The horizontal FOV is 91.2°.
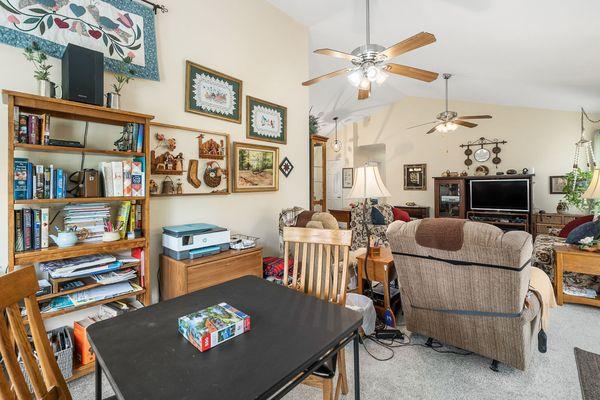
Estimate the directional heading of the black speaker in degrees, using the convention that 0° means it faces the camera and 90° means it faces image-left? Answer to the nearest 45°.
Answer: approximately 315°

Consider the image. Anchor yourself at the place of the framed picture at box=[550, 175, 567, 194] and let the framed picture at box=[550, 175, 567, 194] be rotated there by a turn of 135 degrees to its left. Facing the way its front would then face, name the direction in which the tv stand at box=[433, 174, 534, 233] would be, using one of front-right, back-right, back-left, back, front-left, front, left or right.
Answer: back-left

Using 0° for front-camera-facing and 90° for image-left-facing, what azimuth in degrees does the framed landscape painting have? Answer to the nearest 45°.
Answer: approximately 315°

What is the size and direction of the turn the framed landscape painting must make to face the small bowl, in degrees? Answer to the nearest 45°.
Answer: approximately 90° to its right

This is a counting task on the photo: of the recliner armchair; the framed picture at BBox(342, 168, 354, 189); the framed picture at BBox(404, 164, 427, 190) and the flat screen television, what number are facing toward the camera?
3

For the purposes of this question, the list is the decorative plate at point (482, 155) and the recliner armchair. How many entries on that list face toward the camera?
1

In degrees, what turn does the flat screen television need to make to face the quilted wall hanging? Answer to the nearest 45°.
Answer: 0° — it already faces it

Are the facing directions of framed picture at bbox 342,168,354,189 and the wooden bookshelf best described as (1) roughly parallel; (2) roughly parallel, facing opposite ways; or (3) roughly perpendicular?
roughly perpendicular

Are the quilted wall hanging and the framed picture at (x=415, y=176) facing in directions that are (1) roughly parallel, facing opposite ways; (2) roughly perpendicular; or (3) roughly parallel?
roughly perpendicular
